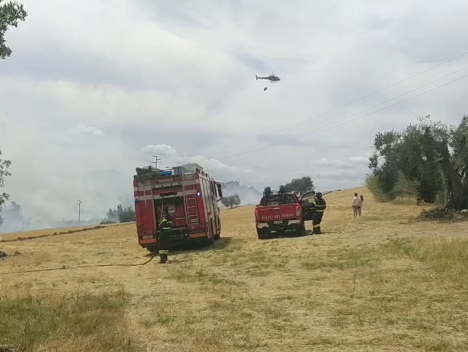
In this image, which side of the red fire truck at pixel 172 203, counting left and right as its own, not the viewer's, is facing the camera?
back

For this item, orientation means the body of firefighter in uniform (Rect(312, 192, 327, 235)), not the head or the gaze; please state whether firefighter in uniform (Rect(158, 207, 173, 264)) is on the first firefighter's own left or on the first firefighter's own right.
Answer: on the first firefighter's own left

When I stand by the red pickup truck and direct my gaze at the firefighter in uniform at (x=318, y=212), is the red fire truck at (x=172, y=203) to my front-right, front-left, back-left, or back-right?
back-right

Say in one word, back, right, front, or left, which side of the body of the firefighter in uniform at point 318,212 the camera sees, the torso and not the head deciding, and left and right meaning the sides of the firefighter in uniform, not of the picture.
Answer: left

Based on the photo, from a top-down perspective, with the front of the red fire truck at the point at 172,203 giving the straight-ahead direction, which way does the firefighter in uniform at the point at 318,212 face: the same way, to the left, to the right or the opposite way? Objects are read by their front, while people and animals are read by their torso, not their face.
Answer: to the left

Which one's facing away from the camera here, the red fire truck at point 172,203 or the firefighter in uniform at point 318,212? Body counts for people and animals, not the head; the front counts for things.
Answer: the red fire truck

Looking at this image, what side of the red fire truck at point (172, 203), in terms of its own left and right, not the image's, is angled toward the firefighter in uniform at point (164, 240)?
back

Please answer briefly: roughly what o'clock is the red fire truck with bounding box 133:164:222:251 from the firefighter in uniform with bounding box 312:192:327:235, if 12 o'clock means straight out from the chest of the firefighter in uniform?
The red fire truck is roughly at 11 o'clock from the firefighter in uniform.
